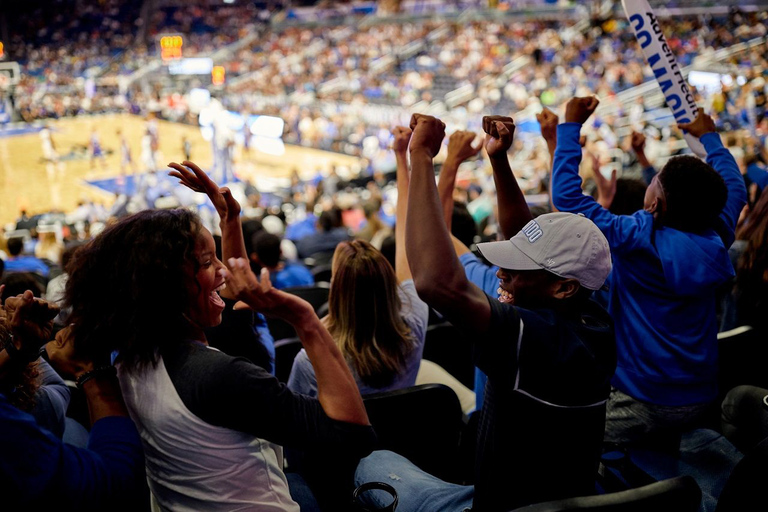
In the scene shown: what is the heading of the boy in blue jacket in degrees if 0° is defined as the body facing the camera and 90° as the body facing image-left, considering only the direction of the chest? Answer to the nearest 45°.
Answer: approximately 135°

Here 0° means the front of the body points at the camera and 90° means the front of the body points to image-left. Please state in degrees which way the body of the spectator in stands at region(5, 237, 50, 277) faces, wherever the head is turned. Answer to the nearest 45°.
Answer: approximately 135°

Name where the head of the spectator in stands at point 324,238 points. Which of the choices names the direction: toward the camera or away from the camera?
away from the camera

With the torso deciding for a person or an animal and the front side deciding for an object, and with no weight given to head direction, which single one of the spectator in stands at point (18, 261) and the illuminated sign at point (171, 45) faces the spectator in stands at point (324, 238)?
the illuminated sign

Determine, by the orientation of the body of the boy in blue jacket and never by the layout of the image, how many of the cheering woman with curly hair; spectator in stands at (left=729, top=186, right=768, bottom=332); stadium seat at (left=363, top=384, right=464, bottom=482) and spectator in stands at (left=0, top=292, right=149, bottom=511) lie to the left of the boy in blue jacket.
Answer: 3

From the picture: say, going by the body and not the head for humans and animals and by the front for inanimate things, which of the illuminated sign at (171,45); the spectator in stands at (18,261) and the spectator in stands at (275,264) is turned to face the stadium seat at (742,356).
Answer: the illuminated sign

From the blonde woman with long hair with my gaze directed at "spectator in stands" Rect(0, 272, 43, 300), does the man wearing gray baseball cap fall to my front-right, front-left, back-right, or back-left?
back-left

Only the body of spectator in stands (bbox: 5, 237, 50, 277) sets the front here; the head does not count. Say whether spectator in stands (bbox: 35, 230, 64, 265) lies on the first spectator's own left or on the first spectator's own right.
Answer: on the first spectator's own right

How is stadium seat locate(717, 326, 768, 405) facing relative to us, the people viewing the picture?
facing away from the viewer and to the left of the viewer

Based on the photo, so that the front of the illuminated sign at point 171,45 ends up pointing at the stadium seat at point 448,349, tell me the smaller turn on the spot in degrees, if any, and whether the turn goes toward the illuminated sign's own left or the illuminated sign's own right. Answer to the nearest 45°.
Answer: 0° — it already faces it

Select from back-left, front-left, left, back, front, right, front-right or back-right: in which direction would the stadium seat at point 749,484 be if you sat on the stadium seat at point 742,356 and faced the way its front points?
back-left
